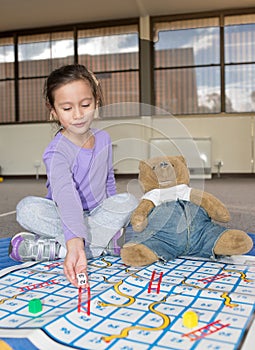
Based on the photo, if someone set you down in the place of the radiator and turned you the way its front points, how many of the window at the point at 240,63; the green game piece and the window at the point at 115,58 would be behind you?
2

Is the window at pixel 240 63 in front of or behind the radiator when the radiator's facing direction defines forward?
behind

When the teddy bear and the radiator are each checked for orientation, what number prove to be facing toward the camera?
2

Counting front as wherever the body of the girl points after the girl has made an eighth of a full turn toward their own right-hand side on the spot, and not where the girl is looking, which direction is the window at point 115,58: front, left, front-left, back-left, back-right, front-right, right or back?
back-right

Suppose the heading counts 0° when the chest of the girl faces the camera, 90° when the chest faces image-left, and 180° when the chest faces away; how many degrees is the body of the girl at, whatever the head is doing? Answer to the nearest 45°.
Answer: approximately 0°

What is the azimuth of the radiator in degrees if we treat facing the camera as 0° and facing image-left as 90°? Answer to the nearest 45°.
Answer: approximately 0°

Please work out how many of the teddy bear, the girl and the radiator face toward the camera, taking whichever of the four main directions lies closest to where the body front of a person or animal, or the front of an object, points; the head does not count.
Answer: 3
